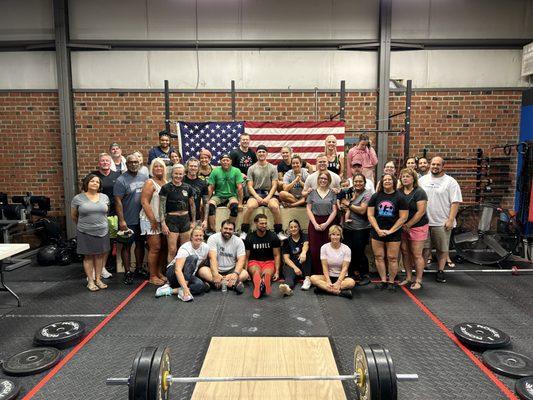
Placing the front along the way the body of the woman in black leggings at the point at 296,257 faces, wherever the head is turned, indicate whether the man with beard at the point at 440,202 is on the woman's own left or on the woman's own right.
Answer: on the woman's own left

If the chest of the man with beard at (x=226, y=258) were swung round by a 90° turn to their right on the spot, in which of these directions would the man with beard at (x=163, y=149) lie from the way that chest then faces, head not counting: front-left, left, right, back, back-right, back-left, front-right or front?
front-right

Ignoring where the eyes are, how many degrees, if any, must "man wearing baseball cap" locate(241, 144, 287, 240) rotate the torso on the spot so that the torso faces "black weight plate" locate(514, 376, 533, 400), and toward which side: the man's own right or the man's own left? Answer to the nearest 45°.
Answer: approximately 45° to the man's own left

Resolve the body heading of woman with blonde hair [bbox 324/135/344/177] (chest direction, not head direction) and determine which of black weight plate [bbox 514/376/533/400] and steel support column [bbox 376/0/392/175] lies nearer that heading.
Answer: the black weight plate

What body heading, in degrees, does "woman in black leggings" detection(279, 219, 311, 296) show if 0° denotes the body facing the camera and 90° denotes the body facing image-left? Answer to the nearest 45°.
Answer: approximately 0°

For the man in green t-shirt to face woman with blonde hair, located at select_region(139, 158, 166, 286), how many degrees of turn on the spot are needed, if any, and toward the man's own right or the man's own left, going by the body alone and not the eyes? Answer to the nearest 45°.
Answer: approximately 45° to the man's own right

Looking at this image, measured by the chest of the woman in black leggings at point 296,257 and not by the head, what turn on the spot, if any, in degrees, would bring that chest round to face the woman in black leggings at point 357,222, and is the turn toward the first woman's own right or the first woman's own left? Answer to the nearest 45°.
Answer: approximately 90° to the first woman's own left
